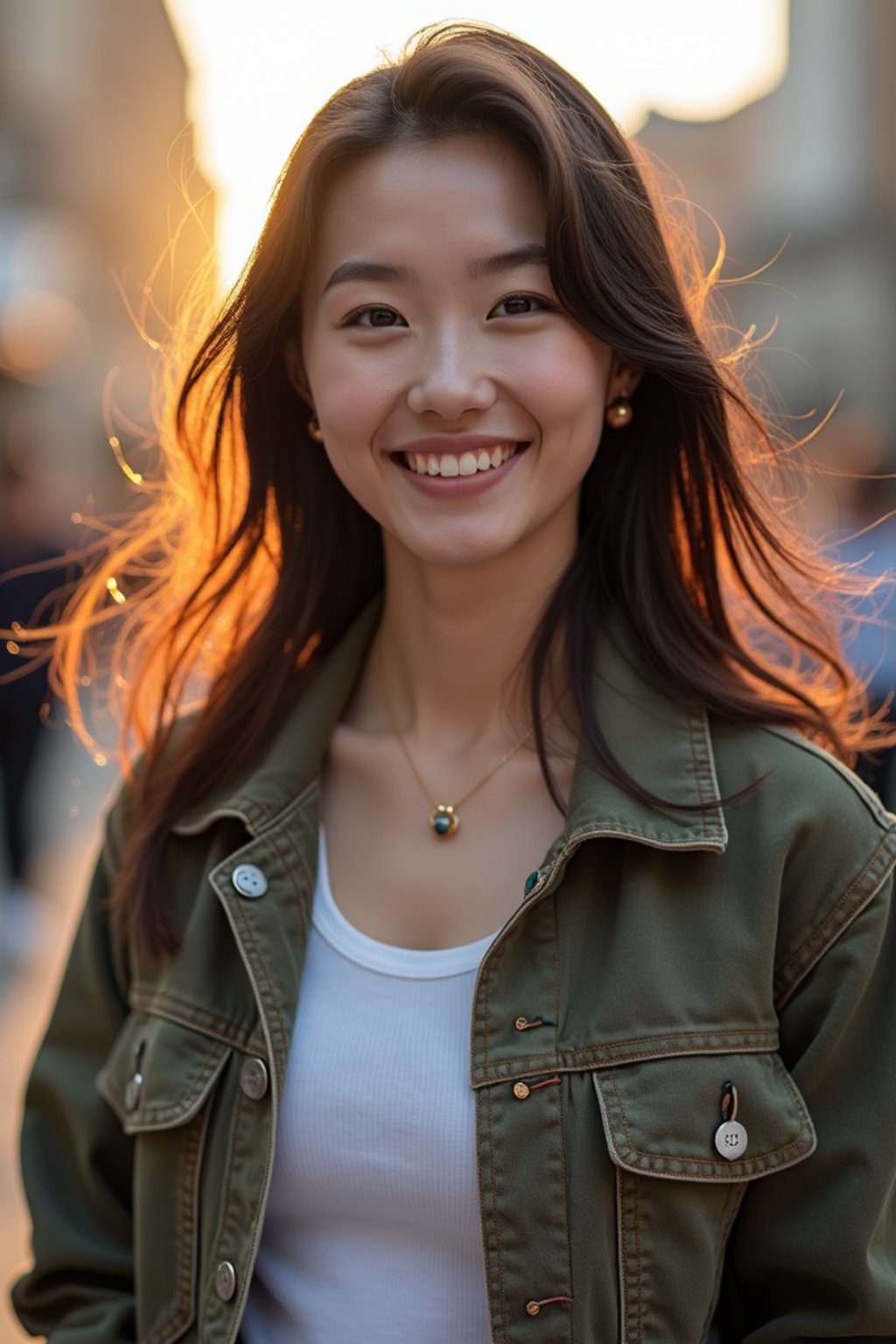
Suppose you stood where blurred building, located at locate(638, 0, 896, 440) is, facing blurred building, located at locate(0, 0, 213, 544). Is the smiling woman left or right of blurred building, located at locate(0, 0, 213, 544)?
left

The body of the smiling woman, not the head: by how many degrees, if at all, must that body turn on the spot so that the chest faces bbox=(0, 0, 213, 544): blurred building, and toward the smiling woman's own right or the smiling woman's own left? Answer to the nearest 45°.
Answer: approximately 180°

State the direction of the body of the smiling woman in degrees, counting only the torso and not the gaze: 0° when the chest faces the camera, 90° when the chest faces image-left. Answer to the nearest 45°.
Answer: approximately 0°

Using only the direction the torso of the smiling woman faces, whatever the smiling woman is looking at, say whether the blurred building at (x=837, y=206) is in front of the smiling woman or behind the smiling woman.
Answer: behind
